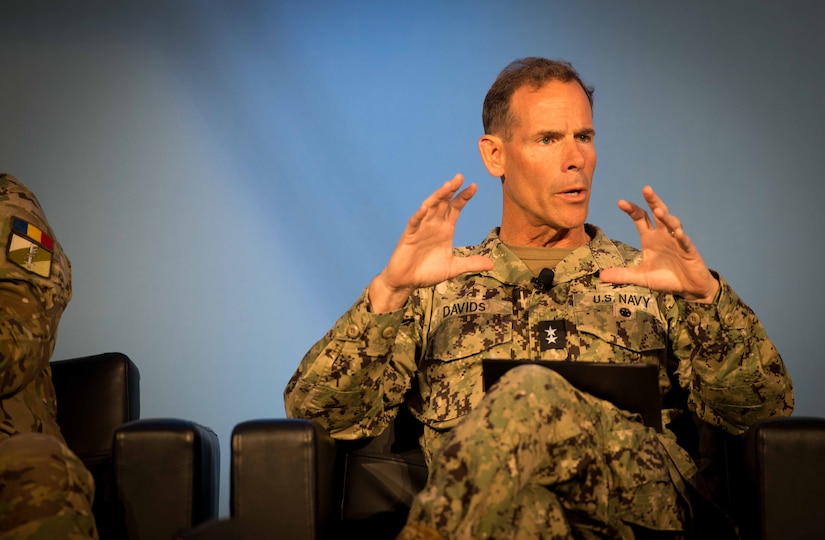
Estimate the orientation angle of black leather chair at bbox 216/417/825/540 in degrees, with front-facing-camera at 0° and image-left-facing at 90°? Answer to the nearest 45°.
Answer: approximately 0°

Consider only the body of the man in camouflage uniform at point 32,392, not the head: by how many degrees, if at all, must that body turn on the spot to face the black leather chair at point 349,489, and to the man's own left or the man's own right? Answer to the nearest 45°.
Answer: approximately 90° to the man's own left

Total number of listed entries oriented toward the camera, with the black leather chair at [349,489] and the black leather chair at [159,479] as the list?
2

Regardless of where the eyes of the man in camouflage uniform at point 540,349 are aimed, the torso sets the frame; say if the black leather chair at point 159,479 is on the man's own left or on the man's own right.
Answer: on the man's own right

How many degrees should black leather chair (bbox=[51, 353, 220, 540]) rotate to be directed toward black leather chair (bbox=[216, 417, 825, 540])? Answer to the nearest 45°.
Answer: approximately 90° to its left

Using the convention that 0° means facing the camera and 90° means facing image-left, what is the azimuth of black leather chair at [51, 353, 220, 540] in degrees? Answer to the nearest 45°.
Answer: approximately 0°

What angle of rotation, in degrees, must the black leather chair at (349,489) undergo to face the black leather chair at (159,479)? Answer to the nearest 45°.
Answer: approximately 90° to its right

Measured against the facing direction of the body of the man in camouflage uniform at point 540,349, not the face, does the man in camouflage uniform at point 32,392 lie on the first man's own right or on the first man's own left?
on the first man's own right

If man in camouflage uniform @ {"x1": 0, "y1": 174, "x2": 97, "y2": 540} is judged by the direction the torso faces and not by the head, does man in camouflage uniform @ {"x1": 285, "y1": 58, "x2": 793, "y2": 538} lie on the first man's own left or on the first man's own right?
on the first man's own left

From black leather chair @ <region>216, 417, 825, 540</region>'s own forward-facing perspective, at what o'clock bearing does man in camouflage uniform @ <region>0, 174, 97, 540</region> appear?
The man in camouflage uniform is roughly at 3 o'clock from the black leather chair.
